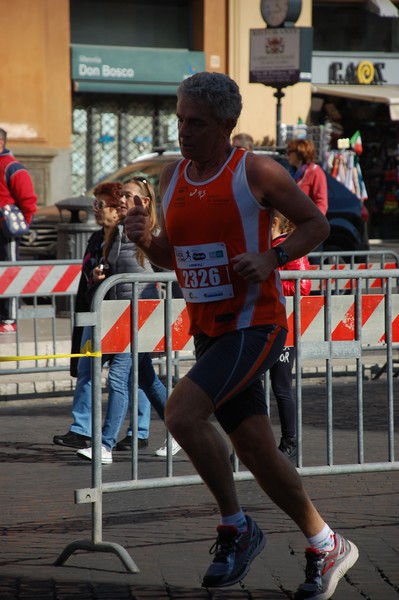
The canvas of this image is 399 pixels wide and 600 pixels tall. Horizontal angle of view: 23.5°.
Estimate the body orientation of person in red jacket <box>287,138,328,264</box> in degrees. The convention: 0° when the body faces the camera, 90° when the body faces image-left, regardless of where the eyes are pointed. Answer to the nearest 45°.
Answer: approximately 90°

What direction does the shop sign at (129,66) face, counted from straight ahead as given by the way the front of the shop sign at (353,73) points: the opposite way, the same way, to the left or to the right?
the same way

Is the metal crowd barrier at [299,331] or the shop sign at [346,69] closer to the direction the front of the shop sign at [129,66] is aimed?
the metal crowd barrier

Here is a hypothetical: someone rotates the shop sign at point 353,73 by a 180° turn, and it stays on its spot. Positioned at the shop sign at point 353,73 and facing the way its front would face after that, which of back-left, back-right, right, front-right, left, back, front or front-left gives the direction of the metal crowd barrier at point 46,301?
back

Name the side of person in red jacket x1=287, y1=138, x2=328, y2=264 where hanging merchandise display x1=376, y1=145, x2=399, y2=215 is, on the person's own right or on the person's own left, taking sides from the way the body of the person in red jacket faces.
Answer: on the person's own right

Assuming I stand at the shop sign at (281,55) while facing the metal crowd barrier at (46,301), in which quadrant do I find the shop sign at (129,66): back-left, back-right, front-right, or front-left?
back-right

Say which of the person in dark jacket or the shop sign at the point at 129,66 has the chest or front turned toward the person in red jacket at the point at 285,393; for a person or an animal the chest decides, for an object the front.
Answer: the shop sign

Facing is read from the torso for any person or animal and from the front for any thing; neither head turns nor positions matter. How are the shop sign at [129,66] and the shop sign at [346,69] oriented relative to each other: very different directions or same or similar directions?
same or similar directions

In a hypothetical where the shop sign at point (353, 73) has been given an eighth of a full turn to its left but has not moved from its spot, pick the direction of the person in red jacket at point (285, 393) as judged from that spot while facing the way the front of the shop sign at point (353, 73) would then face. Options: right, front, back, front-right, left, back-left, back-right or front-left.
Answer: front-right

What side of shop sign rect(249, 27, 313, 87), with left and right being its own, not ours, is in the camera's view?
front

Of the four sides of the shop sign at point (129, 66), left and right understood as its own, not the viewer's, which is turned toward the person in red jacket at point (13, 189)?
front

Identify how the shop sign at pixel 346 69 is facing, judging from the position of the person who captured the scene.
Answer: facing the viewer
